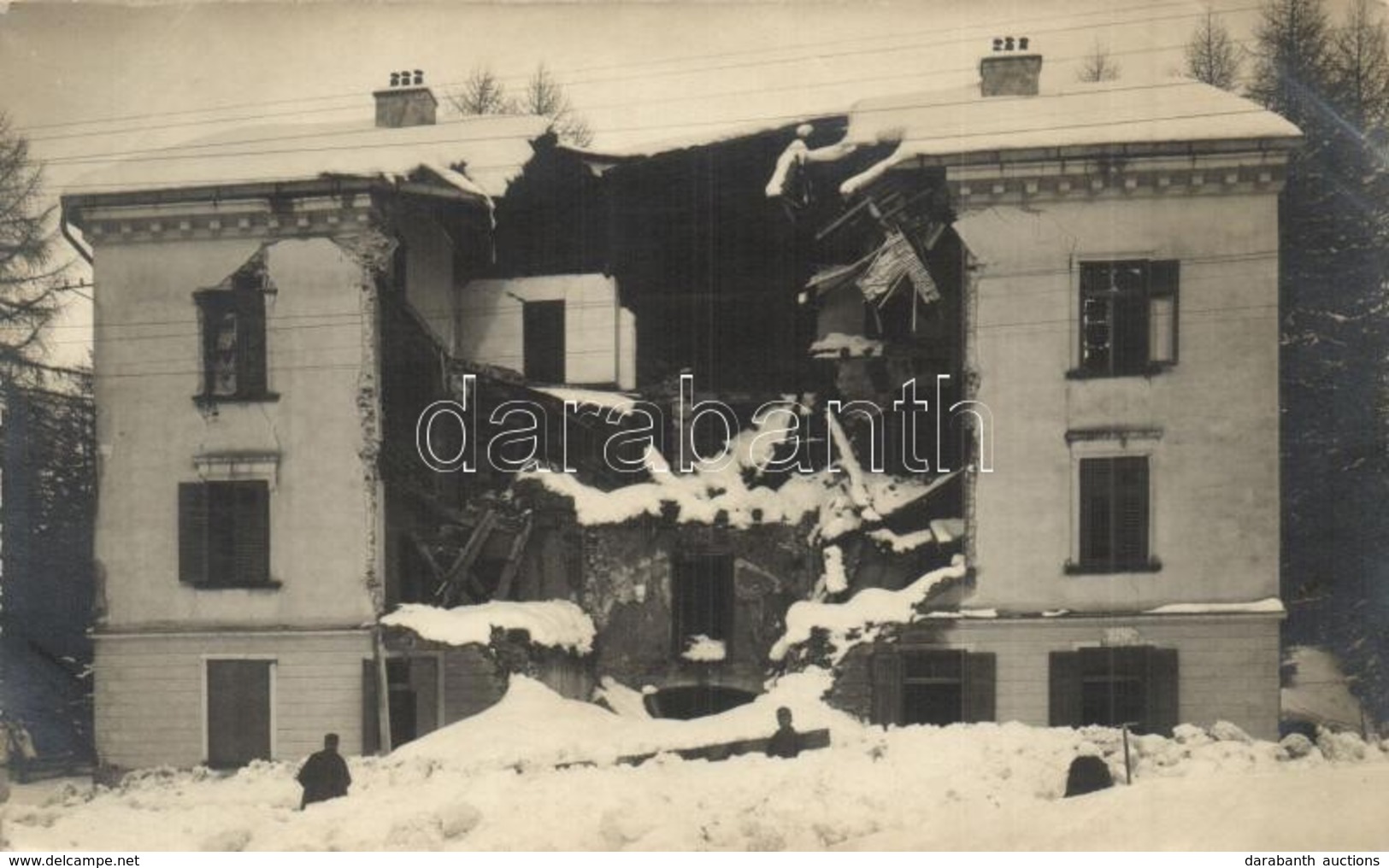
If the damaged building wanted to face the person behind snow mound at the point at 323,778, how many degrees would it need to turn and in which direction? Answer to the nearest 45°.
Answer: approximately 90° to its right

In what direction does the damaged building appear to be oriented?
toward the camera
